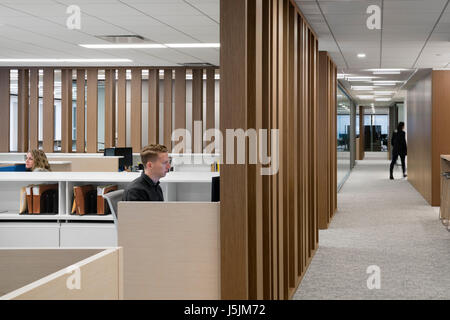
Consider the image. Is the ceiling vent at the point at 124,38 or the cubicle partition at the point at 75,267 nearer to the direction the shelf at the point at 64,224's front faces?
the cubicle partition

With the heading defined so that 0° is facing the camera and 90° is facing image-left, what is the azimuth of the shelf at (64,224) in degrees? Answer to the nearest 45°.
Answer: approximately 0°

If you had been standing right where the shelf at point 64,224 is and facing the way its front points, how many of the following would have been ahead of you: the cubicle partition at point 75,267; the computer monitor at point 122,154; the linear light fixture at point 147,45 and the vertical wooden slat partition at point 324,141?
1
